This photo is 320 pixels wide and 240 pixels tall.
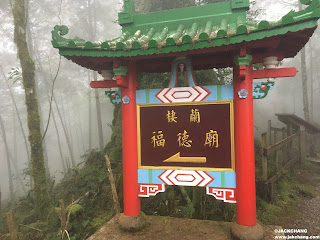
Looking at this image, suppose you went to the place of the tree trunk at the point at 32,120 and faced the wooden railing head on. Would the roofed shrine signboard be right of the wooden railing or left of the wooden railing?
right

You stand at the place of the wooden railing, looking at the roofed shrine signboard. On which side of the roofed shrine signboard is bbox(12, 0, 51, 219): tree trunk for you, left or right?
right

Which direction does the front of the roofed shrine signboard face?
toward the camera

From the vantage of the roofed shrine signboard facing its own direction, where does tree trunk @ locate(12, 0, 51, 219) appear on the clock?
The tree trunk is roughly at 4 o'clock from the roofed shrine signboard.

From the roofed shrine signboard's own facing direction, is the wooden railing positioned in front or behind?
behind
